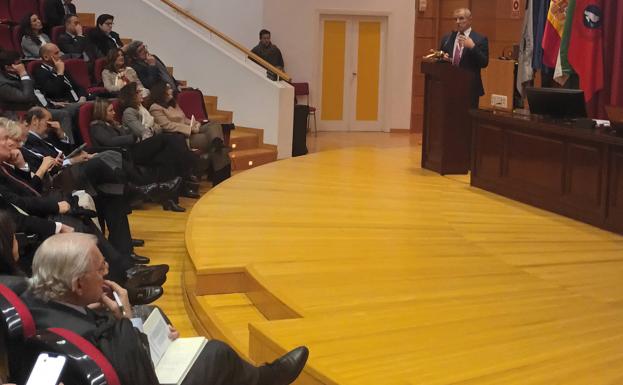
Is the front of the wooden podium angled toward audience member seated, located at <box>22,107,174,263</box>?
yes

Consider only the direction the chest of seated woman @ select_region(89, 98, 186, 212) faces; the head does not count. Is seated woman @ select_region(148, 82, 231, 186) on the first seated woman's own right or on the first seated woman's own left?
on the first seated woman's own left

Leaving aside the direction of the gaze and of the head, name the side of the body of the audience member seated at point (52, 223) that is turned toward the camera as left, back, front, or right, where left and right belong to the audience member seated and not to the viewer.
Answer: right

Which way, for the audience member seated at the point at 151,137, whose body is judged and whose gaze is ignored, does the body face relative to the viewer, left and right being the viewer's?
facing the viewer and to the right of the viewer

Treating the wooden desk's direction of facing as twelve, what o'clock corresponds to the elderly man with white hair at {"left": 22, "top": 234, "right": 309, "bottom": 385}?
The elderly man with white hair is roughly at 11 o'clock from the wooden desk.

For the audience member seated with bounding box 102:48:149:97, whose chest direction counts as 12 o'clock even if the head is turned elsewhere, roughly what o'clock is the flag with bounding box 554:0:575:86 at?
The flag is roughly at 11 o'clock from the audience member seated.

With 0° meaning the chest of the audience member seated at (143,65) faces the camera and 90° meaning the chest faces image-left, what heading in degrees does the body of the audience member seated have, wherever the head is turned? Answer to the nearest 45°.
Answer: approximately 315°

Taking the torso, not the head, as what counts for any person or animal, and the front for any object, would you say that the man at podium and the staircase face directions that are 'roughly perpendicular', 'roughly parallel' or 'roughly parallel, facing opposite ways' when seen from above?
roughly perpendicular

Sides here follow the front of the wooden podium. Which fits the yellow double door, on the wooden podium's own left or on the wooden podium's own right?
on the wooden podium's own right

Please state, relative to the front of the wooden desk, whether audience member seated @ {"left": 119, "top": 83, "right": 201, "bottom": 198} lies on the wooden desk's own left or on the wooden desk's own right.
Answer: on the wooden desk's own right

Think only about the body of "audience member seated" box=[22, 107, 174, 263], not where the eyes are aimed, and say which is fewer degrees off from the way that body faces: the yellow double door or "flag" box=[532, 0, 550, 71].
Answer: the flag

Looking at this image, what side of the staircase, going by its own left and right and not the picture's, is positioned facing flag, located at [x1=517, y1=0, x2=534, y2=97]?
front

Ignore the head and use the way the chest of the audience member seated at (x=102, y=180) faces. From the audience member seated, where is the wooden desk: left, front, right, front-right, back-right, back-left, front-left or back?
front
